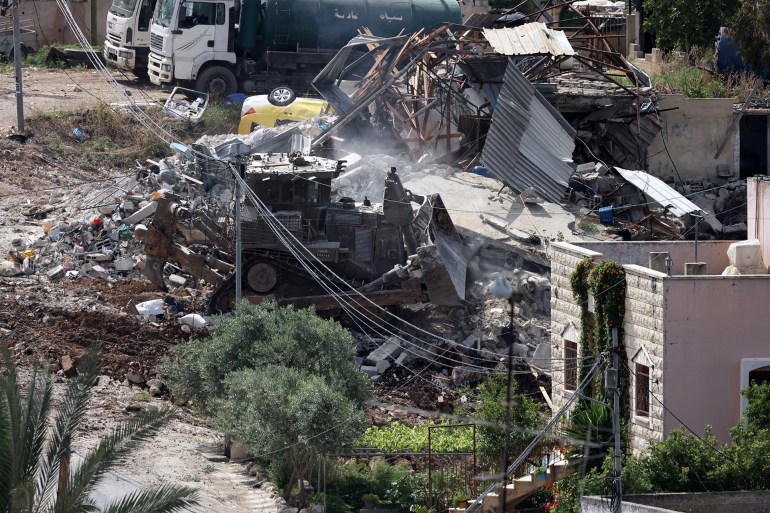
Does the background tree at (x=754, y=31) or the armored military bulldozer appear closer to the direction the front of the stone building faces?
the armored military bulldozer

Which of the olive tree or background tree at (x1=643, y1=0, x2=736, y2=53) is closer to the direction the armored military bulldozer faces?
the background tree

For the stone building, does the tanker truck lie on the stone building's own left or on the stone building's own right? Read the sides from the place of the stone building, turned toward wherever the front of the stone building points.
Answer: on the stone building's own right

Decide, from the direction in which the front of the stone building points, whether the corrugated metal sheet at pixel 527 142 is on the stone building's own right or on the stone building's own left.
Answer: on the stone building's own right

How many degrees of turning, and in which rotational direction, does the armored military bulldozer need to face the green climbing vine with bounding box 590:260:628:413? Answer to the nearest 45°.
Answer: approximately 45° to its right

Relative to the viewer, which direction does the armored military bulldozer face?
to the viewer's right

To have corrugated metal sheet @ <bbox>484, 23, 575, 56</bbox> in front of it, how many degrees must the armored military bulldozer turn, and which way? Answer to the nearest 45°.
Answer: approximately 45° to its left

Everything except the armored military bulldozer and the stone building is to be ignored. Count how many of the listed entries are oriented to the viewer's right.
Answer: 1

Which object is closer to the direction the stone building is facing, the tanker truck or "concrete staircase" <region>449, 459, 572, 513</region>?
the concrete staircase

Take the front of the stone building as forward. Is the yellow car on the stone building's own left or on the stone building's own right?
on the stone building's own right

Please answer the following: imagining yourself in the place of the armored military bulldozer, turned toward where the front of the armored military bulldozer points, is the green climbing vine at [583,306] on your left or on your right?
on your right

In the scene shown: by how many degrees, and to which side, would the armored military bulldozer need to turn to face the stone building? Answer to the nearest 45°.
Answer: approximately 45° to its right
